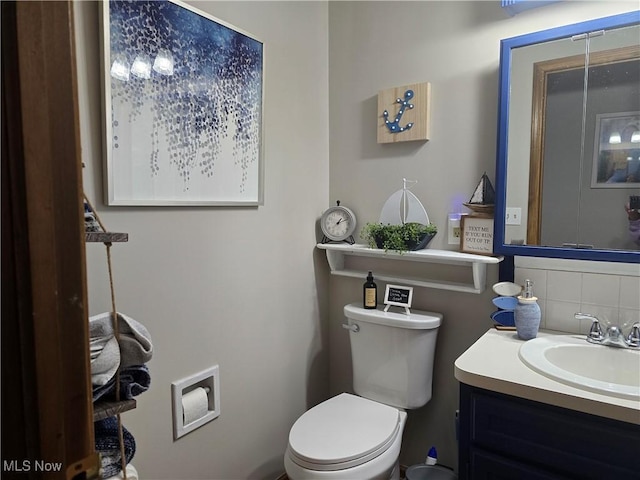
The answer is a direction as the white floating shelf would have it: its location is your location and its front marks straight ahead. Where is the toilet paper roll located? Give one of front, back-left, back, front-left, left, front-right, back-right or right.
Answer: front

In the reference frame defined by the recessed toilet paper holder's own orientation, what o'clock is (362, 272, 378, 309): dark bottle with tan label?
The dark bottle with tan label is roughly at 10 o'clock from the recessed toilet paper holder.

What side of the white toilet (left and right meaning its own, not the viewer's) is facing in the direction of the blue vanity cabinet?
left

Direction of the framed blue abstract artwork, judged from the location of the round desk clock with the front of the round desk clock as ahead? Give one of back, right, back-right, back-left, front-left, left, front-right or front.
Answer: front-right

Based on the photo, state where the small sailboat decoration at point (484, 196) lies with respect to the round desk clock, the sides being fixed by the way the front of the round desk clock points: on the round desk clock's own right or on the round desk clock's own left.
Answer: on the round desk clock's own left

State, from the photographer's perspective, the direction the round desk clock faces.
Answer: facing the viewer

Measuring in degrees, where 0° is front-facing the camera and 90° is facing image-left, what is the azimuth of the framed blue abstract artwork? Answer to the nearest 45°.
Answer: approximately 315°

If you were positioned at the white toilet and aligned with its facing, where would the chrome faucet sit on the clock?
The chrome faucet is roughly at 8 o'clock from the white toilet.

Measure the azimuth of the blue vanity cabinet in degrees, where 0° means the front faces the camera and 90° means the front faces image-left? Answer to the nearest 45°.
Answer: approximately 45°

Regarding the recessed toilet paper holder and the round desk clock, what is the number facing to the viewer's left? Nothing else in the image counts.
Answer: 0

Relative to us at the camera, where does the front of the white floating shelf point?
facing the viewer and to the left of the viewer

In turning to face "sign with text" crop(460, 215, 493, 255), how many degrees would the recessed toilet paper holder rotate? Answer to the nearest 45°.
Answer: approximately 45° to its left

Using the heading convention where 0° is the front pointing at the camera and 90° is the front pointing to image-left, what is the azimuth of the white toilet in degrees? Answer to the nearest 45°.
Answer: approximately 45°
